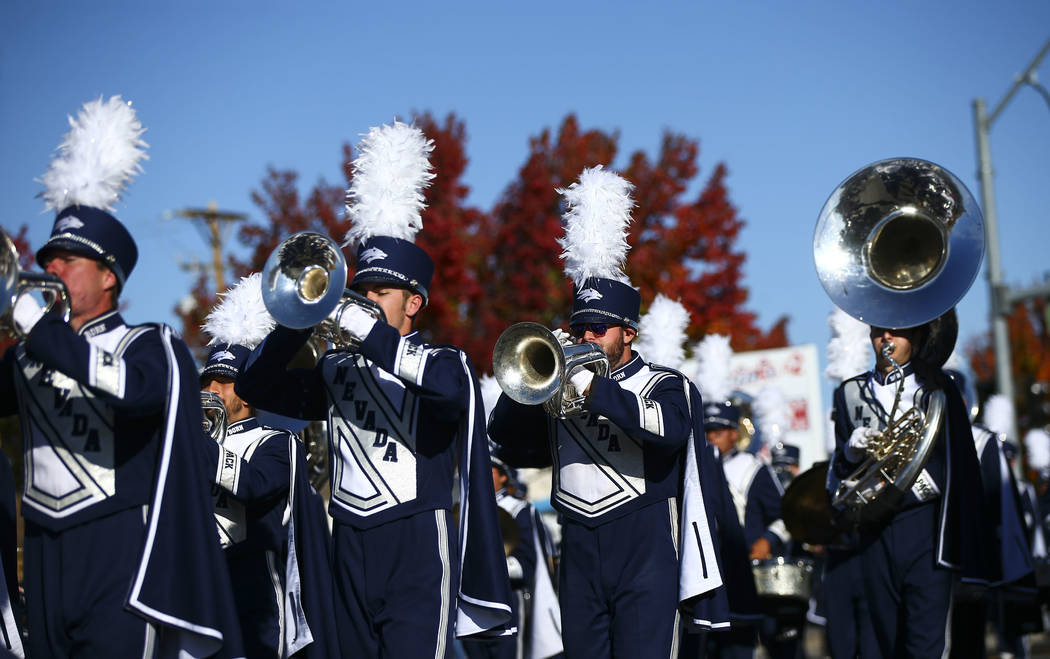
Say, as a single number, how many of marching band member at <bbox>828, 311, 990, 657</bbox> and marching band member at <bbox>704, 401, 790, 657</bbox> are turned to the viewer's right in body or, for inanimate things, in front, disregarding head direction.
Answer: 0

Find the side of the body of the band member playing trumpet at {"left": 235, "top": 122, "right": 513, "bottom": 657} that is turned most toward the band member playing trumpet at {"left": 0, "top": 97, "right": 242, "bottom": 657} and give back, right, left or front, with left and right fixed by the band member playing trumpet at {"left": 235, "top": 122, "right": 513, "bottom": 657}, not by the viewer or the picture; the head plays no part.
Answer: front

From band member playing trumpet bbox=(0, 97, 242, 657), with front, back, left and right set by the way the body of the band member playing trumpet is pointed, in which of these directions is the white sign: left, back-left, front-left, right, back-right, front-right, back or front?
back

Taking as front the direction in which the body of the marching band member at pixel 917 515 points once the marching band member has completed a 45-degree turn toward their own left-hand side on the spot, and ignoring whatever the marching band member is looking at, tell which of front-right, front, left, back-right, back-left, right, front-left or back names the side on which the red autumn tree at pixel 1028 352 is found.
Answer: back

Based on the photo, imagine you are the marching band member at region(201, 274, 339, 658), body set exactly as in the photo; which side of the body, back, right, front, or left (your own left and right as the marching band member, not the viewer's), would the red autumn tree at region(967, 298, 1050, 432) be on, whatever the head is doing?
back

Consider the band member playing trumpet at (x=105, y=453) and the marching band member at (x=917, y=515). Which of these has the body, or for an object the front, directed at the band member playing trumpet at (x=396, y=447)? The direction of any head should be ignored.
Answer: the marching band member

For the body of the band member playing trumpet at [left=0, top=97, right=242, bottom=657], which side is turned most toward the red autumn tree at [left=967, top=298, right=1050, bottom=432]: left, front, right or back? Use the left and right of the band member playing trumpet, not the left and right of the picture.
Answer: back

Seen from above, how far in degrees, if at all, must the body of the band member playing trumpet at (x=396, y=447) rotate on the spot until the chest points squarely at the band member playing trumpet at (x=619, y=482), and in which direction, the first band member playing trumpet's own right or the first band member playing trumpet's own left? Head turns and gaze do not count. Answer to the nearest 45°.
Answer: approximately 135° to the first band member playing trumpet's own left

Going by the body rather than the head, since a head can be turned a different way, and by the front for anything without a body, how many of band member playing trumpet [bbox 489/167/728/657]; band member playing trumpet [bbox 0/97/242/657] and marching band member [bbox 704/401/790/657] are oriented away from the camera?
0

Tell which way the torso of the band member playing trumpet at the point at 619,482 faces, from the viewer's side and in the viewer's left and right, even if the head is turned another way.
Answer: facing the viewer and to the left of the viewer

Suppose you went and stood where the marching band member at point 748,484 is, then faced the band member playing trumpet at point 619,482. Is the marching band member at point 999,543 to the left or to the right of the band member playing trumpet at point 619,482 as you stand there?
left

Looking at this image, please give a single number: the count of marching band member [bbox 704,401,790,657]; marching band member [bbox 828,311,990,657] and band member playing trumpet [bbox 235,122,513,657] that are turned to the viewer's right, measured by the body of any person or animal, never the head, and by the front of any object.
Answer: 0

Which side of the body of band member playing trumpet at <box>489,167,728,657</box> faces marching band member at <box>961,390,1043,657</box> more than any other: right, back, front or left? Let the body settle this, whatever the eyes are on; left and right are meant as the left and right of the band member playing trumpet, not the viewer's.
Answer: back

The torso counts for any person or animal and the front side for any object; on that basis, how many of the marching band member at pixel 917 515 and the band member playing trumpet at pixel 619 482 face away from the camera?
0

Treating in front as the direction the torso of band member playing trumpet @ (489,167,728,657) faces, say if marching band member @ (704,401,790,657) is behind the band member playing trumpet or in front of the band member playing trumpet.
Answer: behind

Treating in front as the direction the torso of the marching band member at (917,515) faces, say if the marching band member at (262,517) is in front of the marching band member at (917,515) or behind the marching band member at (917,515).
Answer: in front
